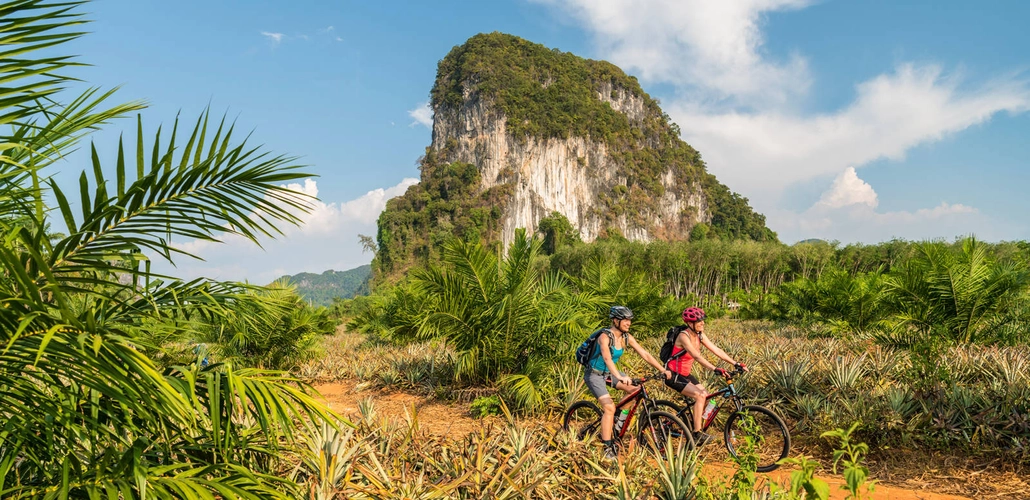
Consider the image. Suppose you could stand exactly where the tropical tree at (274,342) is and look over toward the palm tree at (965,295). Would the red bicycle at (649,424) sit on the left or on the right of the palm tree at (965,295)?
right

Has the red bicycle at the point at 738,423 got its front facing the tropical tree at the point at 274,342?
no

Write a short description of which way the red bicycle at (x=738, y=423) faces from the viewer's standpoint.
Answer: facing the viewer and to the right of the viewer

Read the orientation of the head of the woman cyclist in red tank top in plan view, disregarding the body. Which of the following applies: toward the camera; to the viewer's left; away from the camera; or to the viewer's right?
to the viewer's right

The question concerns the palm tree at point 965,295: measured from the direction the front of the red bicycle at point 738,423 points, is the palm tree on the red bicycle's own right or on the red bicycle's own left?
on the red bicycle's own left

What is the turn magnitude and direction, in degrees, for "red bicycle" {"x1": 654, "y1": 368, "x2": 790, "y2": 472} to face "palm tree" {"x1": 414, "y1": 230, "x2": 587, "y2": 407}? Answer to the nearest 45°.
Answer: approximately 180°

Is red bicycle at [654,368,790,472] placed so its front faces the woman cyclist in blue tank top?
no
